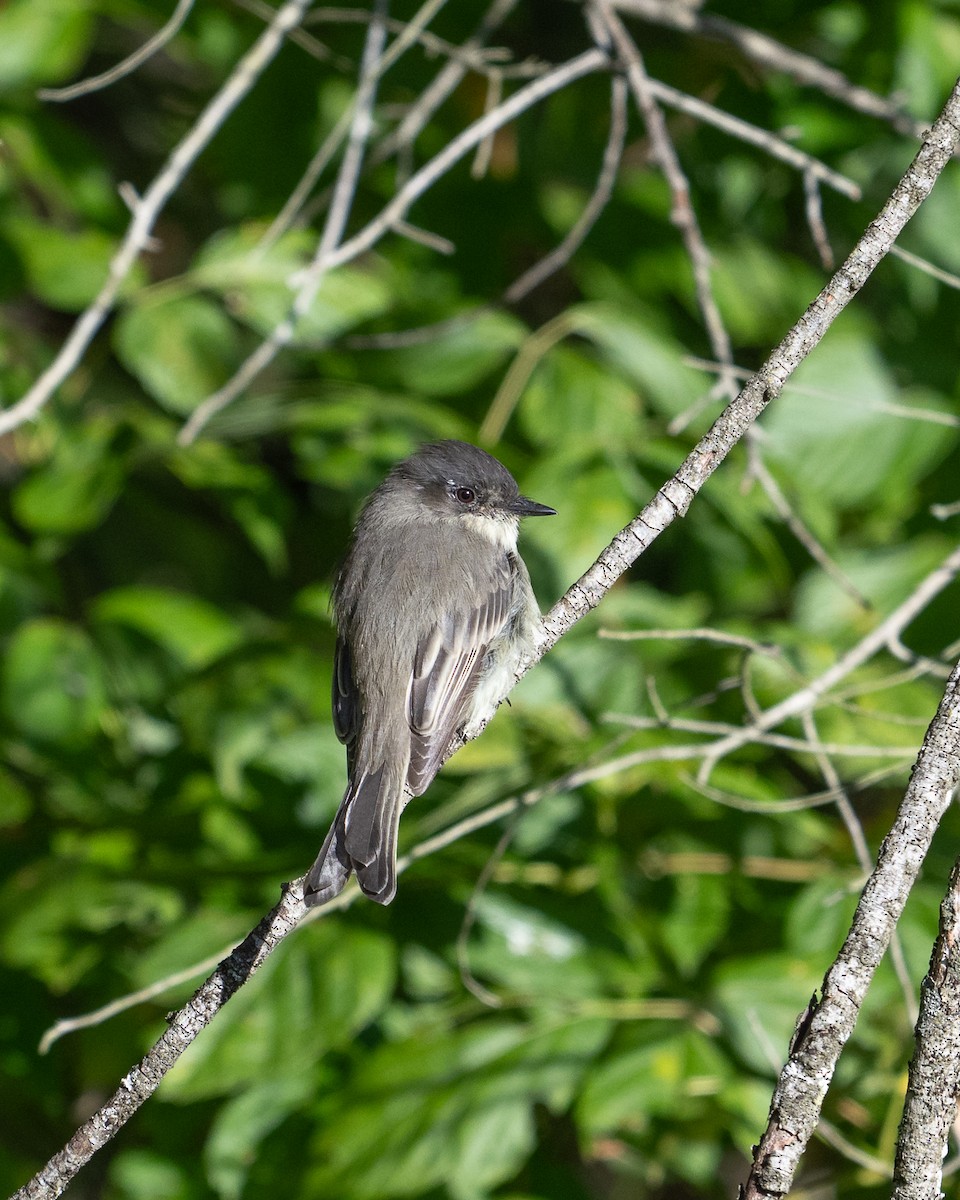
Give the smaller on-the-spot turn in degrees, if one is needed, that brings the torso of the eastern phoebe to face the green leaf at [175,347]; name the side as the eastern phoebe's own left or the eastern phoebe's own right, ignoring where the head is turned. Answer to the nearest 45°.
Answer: approximately 90° to the eastern phoebe's own left

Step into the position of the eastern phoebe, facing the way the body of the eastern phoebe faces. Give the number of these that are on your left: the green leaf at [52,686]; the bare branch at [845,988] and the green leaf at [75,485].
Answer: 2

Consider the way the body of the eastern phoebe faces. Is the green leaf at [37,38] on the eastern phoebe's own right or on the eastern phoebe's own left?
on the eastern phoebe's own left

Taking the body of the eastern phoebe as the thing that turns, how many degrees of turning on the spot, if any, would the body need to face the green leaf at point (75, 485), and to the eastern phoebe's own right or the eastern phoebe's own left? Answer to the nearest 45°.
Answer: approximately 90° to the eastern phoebe's own left

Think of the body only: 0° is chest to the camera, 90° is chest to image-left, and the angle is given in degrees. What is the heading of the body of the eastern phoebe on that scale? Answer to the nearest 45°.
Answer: approximately 225°

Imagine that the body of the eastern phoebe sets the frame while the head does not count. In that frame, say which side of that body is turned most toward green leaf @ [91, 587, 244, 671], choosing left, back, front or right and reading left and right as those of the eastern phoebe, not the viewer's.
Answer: left

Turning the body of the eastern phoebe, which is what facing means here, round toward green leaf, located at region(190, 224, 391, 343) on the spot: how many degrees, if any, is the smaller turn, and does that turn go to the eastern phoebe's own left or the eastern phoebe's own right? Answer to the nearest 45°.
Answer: approximately 90° to the eastern phoebe's own left

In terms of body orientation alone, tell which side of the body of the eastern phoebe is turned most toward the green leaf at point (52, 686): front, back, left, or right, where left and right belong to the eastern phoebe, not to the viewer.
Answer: left
